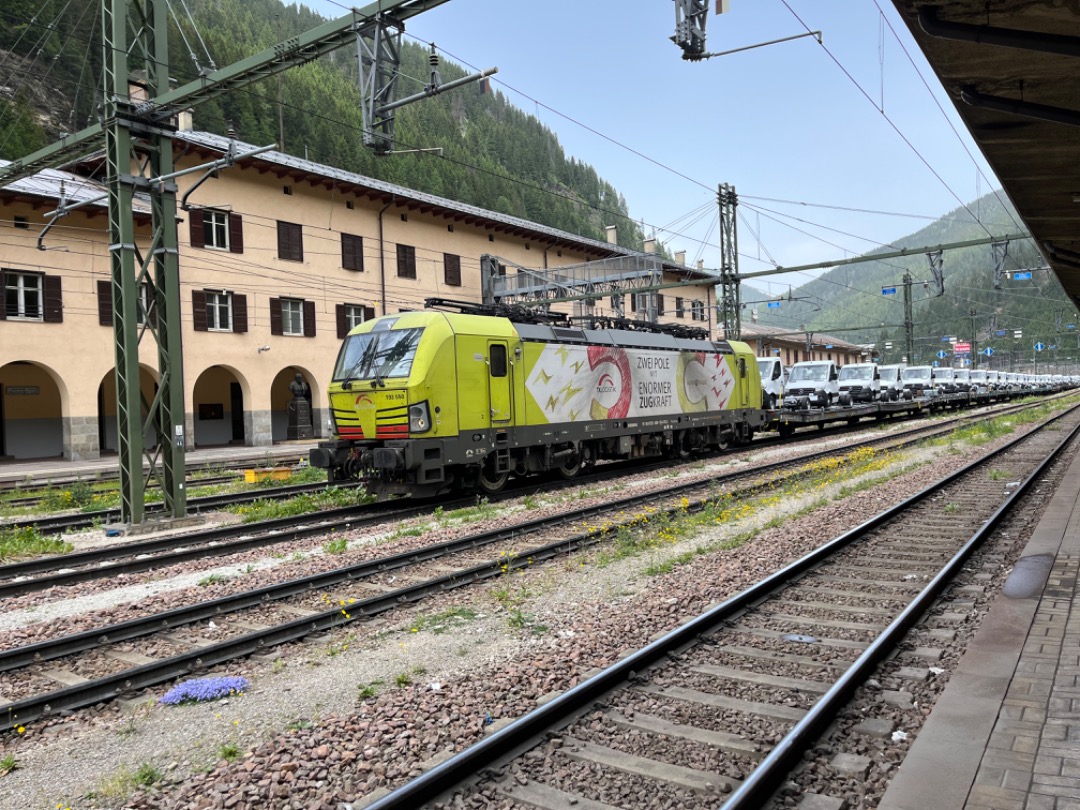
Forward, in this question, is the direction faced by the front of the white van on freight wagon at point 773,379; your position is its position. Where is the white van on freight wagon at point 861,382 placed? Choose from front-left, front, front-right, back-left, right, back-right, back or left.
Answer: back

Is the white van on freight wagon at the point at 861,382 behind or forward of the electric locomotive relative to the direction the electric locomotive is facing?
behind

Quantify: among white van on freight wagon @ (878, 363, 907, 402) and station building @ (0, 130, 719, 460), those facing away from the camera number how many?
0

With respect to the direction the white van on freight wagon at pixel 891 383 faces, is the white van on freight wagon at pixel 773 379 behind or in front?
in front

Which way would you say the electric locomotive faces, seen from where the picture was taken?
facing the viewer and to the left of the viewer

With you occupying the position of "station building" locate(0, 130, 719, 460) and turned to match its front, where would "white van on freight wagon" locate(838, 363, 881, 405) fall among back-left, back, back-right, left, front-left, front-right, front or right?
front-left

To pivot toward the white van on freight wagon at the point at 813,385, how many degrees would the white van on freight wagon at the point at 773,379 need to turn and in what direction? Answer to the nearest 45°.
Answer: approximately 135° to its left

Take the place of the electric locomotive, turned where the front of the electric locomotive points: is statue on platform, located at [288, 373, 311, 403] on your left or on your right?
on your right

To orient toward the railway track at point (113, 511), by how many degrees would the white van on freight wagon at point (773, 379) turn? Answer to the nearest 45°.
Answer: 0° — it already faces it

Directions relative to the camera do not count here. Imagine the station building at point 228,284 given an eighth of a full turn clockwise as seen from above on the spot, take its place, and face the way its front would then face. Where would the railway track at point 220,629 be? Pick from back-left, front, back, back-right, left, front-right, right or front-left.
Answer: front

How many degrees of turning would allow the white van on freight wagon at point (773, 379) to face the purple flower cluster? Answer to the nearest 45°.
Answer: approximately 45° to its left

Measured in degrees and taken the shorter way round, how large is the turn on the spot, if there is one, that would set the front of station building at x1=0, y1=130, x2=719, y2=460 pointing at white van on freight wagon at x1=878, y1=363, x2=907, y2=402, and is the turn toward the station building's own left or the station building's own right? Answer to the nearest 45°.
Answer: approximately 45° to the station building's own left
